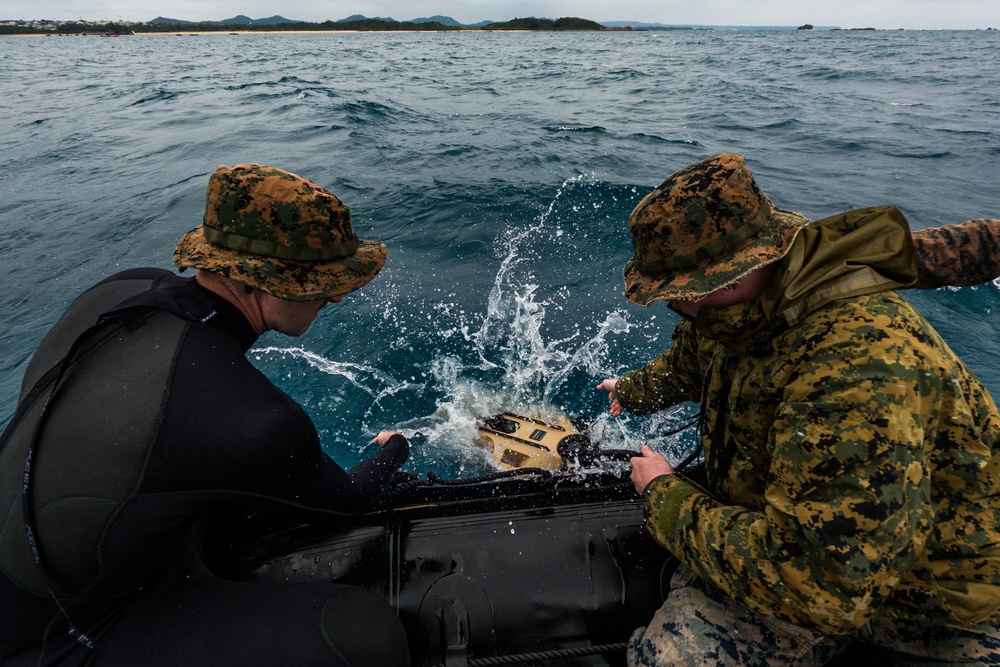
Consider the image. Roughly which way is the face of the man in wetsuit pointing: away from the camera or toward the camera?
away from the camera

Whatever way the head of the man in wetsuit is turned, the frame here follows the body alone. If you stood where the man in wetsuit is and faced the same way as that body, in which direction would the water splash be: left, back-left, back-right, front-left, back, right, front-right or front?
front

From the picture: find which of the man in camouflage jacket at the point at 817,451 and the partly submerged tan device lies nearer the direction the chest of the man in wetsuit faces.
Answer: the partly submerged tan device

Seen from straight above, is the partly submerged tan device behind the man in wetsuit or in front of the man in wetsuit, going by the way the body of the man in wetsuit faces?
in front

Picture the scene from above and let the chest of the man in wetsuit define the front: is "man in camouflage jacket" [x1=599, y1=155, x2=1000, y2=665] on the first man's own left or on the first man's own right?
on the first man's own right

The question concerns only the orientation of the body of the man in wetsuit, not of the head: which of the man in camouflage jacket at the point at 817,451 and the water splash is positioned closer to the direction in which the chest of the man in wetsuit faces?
the water splash

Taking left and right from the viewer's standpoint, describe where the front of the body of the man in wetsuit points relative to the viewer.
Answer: facing away from the viewer and to the right of the viewer
